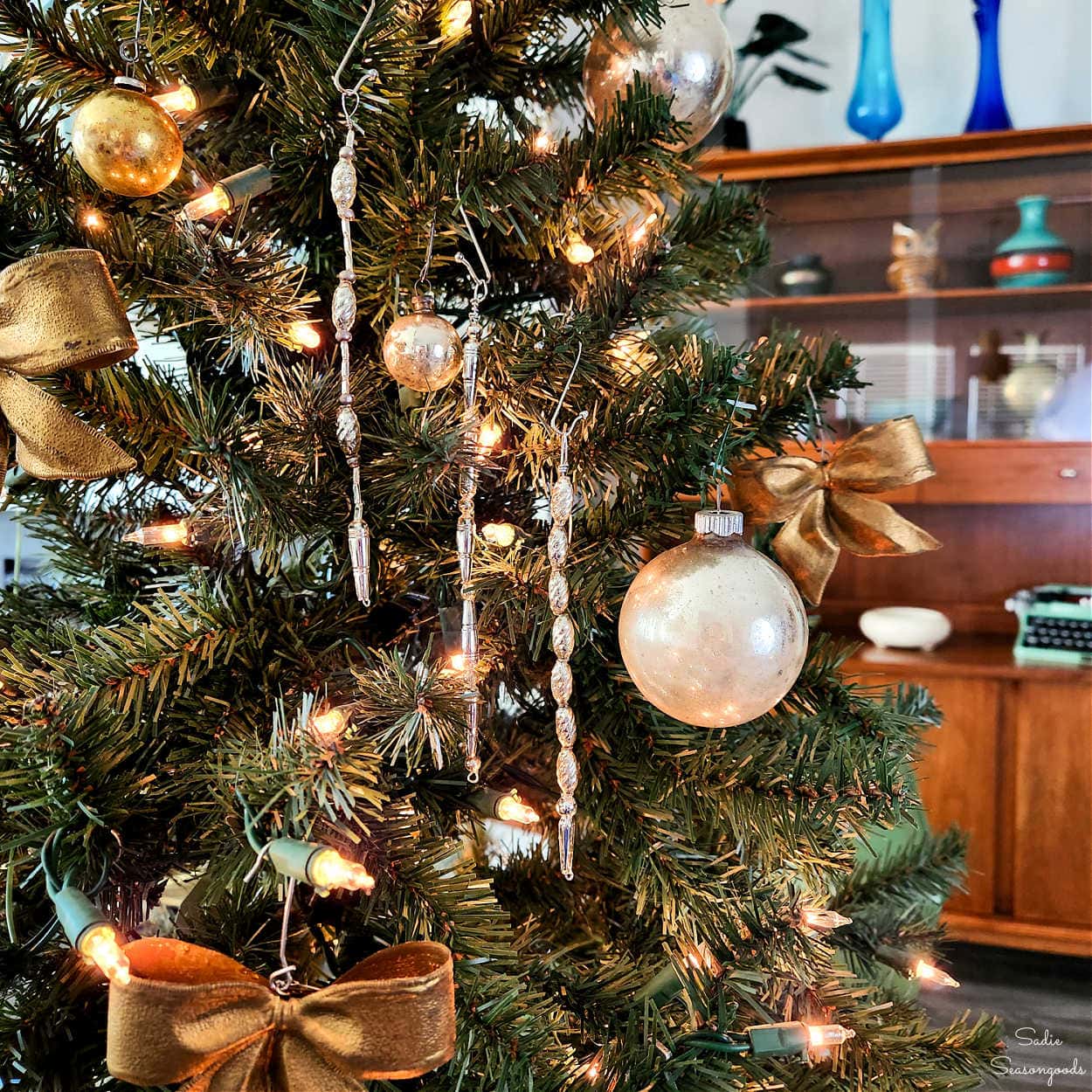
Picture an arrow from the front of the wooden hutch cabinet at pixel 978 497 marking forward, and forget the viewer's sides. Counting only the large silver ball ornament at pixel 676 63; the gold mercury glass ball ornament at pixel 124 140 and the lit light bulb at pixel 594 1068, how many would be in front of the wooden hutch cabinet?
3

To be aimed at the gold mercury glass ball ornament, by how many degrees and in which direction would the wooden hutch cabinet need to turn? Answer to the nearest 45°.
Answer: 0° — it already faces it

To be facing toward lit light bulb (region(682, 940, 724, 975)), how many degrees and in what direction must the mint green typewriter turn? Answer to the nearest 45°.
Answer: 0° — it already faces it

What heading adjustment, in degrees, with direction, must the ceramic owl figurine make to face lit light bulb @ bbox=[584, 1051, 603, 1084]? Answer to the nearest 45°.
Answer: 0° — it already faces it

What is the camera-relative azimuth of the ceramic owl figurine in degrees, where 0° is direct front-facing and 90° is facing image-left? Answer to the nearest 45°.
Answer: approximately 0°

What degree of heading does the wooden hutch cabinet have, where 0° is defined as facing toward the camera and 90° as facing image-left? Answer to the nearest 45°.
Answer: approximately 0°
